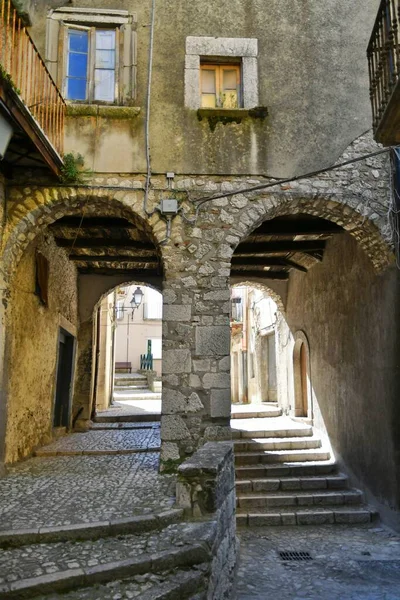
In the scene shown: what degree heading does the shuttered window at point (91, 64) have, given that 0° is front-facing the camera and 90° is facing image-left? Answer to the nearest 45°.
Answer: approximately 0°

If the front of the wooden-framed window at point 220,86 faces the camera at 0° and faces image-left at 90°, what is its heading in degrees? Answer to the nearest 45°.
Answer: approximately 0°

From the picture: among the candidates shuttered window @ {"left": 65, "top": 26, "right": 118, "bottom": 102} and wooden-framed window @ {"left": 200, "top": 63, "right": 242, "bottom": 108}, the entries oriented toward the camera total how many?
2

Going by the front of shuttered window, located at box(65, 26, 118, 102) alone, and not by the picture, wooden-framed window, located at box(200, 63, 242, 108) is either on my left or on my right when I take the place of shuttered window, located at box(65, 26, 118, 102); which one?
on my left

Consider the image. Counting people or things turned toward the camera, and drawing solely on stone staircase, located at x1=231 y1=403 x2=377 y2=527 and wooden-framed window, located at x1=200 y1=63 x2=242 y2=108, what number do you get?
2
